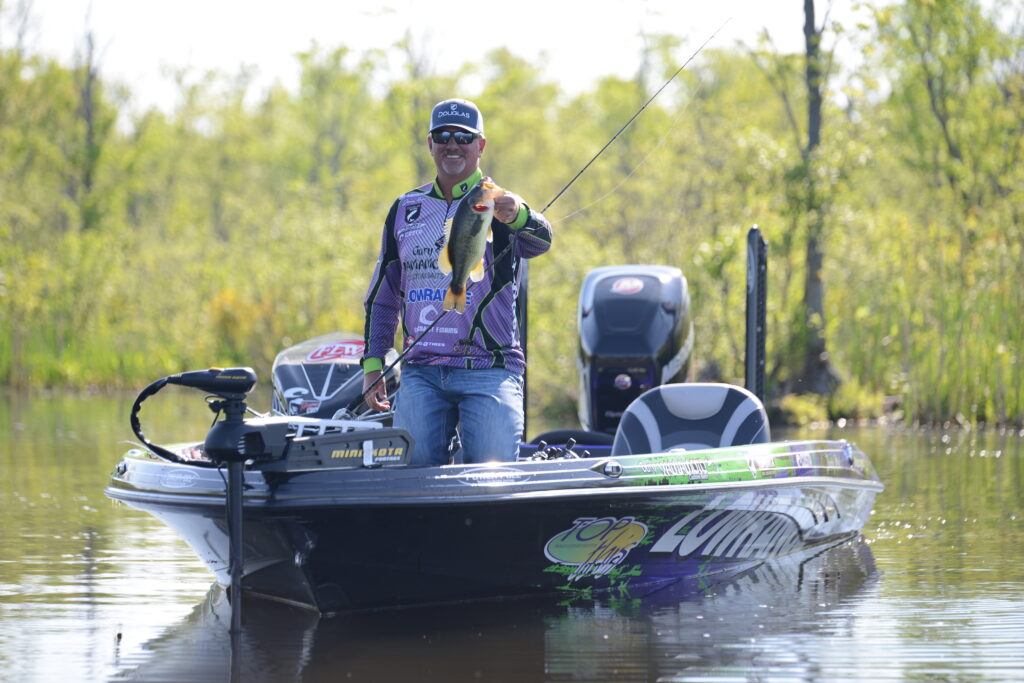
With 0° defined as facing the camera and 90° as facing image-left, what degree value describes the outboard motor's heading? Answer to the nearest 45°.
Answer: approximately 45°

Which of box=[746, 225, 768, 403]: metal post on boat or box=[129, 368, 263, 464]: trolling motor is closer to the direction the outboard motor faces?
the trolling motor

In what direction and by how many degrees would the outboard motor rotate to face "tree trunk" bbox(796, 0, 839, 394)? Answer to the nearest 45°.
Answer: approximately 135° to its right

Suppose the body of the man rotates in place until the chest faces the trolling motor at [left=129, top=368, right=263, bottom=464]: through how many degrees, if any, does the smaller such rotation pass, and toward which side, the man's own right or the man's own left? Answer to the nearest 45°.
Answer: approximately 45° to the man's own right

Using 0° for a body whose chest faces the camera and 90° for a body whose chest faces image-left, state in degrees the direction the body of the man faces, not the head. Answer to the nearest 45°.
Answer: approximately 0°

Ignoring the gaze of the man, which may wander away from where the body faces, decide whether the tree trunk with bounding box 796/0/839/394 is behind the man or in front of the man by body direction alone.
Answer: behind

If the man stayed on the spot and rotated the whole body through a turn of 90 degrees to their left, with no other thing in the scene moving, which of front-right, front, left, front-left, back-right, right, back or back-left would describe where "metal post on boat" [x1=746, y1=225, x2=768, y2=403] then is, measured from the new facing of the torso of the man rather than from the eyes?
front-left
